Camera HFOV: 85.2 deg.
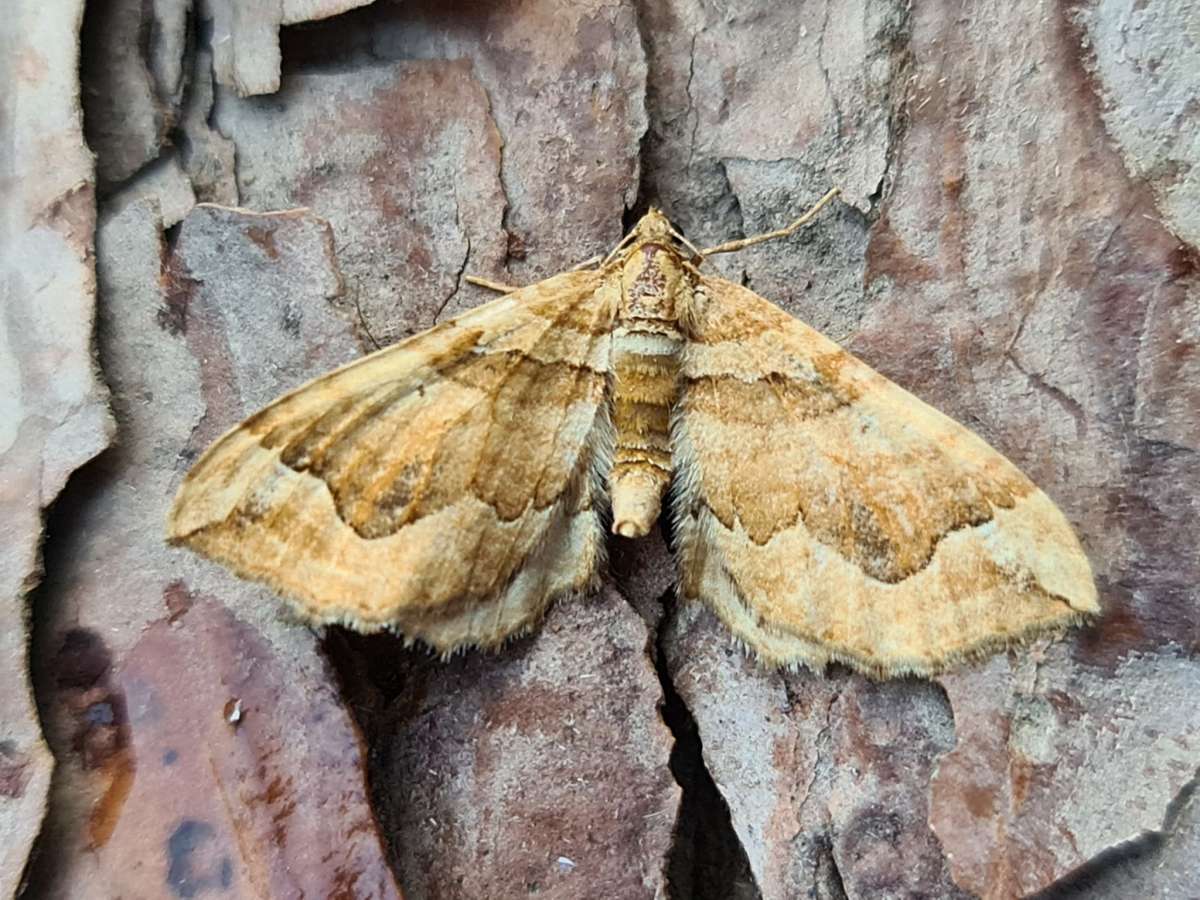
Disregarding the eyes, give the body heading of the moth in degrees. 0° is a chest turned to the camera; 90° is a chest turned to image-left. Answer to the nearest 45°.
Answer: approximately 180°
